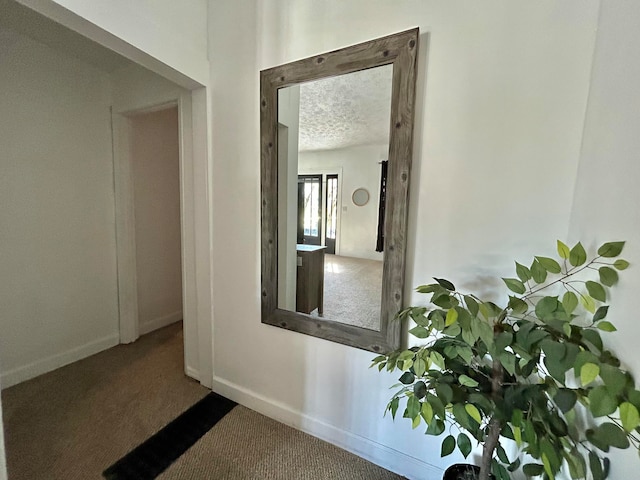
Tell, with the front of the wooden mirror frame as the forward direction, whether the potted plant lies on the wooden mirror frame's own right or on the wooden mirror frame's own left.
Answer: on the wooden mirror frame's own left

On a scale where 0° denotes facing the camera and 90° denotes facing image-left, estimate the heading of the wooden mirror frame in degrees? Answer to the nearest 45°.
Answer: approximately 45°
